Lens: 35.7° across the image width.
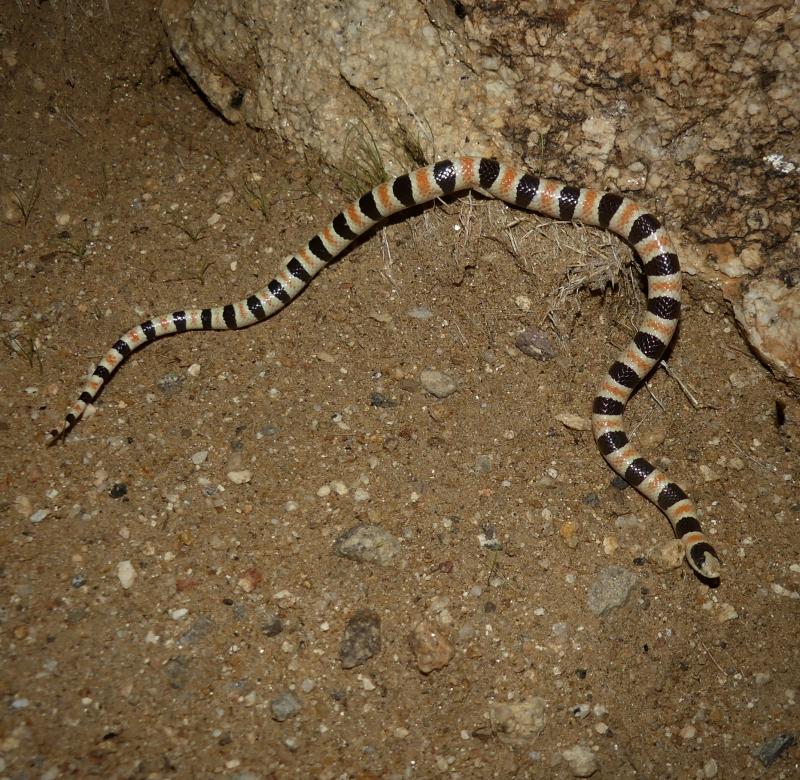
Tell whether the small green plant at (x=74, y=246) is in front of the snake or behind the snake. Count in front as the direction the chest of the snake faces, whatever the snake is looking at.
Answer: behind

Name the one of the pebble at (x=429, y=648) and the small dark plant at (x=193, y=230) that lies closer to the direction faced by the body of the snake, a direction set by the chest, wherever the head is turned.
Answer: the pebble

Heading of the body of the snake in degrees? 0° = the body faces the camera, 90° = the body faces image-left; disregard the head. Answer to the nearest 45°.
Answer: approximately 315°

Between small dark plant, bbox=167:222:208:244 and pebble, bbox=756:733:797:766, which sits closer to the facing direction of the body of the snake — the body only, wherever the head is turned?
the pebble

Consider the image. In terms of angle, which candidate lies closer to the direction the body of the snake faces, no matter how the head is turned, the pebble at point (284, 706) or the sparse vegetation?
the pebble

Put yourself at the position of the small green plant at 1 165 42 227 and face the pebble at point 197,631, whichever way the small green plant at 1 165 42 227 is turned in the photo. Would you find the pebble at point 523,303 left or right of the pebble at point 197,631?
left
